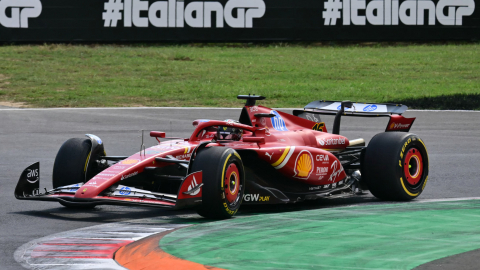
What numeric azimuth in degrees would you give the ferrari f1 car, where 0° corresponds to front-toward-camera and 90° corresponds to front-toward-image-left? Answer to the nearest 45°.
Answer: approximately 45°

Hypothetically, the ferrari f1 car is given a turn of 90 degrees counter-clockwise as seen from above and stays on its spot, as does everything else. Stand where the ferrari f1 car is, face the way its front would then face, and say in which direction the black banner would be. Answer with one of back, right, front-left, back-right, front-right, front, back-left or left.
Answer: back-left

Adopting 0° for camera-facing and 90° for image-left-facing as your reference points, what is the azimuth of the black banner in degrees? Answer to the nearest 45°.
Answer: approximately 0°
